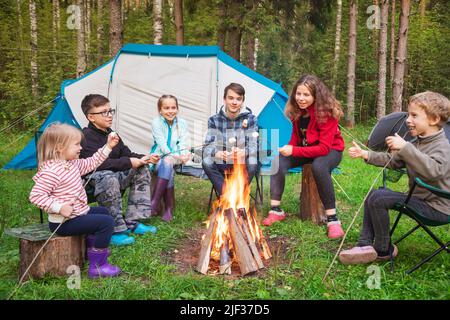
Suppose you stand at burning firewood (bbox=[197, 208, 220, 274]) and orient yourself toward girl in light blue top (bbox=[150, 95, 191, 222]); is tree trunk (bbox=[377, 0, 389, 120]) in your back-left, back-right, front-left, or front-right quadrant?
front-right

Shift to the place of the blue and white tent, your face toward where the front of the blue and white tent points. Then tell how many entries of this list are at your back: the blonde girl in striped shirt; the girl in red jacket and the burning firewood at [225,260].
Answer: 0

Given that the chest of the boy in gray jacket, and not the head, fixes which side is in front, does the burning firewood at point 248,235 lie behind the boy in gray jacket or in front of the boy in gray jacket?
in front

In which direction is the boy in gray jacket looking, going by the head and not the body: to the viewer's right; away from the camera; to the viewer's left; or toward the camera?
to the viewer's left

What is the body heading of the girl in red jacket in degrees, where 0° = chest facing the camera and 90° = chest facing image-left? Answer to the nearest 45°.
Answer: approximately 45°

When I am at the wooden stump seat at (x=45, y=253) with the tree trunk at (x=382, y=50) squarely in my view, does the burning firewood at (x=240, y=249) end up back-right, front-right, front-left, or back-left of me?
front-right

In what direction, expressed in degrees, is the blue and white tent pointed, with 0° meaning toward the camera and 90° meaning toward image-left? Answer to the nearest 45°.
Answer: approximately 0°

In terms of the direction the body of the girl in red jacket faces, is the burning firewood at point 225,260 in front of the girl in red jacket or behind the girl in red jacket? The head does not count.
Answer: in front

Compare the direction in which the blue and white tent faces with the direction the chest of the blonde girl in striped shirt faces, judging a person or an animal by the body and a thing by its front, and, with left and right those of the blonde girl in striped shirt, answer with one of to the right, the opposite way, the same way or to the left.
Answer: to the right

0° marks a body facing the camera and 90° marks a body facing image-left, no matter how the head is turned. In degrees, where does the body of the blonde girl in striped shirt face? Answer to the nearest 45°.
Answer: approximately 270°

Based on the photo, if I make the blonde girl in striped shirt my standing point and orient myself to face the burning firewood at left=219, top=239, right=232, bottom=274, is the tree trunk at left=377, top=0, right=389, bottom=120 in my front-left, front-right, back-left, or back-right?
front-left

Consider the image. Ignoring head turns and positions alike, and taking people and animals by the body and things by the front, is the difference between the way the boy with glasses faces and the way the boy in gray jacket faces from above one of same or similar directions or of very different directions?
very different directions

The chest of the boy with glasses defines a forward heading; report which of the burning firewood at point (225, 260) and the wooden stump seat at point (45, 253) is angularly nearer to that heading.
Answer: the burning firewood

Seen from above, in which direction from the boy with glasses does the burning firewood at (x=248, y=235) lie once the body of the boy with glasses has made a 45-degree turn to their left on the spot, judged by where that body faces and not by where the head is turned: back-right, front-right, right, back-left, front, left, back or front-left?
front-right

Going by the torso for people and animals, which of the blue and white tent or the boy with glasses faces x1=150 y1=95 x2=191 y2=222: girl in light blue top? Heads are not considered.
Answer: the blue and white tent

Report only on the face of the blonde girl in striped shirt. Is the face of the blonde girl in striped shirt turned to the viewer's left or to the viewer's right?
to the viewer's right

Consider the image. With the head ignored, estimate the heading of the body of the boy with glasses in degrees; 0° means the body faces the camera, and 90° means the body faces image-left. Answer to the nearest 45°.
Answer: approximately 315°

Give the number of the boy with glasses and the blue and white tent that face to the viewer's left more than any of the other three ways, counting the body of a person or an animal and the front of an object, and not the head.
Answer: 0

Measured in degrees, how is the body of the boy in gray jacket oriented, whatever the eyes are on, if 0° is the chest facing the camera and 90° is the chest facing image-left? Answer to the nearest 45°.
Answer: approximately 90°

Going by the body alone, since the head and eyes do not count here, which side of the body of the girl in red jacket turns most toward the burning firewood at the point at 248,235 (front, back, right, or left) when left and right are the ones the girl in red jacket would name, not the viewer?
front

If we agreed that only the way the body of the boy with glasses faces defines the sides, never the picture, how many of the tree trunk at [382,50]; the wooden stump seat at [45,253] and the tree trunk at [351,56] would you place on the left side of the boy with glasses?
2
